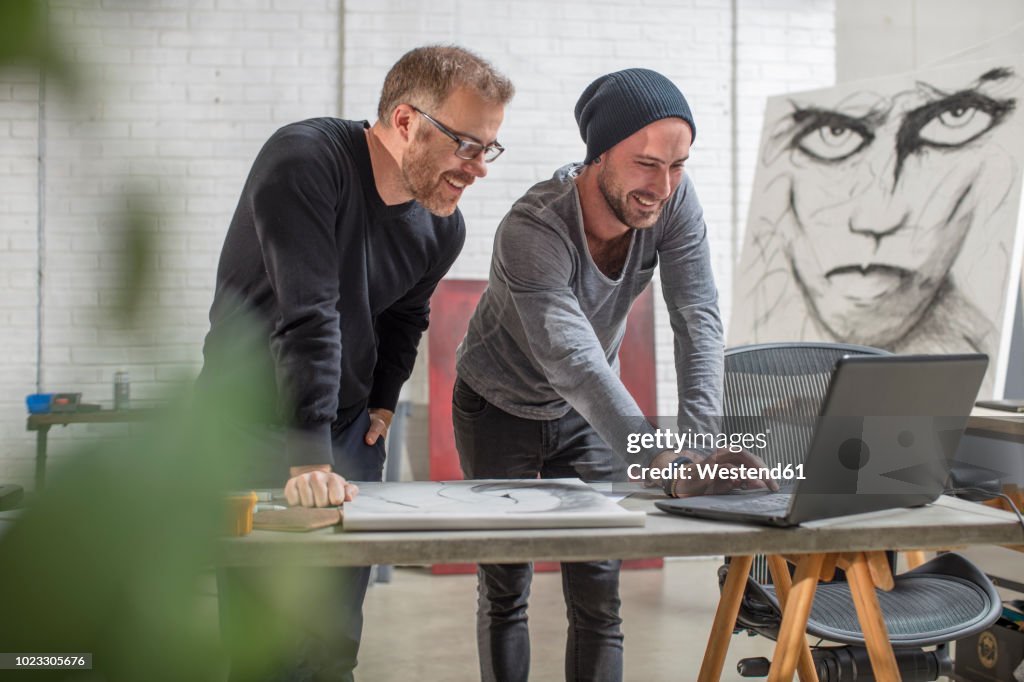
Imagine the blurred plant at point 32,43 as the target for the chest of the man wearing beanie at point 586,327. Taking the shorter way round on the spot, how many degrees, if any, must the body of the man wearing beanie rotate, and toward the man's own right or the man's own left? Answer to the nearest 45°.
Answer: approximately 45° to the man's own right

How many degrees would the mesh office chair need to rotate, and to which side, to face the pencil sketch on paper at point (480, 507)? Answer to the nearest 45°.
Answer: approximately 90° to its right

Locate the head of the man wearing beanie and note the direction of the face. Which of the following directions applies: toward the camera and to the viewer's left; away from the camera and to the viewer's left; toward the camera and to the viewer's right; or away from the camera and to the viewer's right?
toward the camera and to the viewer's right

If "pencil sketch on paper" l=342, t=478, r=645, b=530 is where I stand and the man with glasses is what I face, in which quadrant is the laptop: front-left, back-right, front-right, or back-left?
back-right

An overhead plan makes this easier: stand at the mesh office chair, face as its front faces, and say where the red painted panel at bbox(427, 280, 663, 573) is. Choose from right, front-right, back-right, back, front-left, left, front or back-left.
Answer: back

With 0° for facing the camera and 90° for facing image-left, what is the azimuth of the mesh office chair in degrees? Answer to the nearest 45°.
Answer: approximately 315°

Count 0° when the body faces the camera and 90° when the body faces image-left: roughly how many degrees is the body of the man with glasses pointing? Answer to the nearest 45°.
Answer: approximately 315°

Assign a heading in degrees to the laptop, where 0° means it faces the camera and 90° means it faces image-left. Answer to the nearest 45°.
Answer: approximately 135°

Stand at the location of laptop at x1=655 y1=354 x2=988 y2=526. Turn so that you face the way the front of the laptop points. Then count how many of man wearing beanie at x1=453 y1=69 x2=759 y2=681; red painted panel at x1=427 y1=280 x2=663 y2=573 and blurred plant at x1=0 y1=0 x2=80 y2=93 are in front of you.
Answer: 2

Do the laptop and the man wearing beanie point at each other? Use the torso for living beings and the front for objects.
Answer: yes
